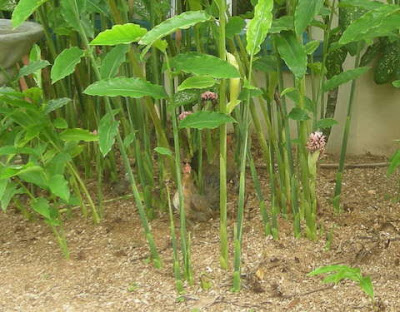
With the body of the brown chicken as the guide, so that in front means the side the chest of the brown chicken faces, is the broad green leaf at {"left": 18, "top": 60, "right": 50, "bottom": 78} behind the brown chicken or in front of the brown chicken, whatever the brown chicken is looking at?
in front

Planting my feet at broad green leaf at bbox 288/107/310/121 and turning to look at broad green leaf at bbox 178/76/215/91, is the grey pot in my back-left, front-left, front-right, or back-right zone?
front-right

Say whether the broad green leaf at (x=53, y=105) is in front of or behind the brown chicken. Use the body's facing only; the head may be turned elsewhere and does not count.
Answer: in front
